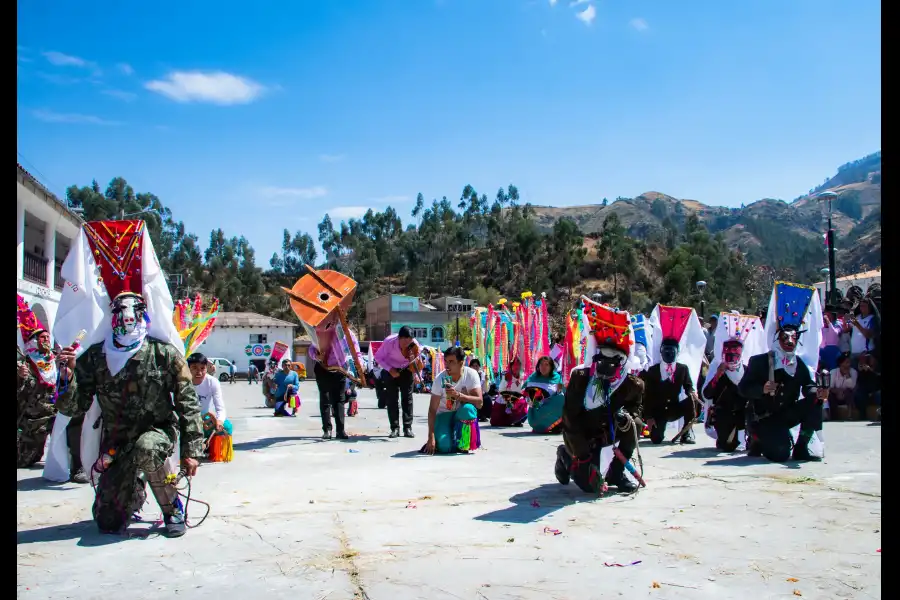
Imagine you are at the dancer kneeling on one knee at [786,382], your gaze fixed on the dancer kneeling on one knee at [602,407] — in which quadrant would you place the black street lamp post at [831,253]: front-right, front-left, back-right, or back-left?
back-right

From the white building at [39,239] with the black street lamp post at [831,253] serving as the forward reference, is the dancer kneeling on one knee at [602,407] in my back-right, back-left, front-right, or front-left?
front-right

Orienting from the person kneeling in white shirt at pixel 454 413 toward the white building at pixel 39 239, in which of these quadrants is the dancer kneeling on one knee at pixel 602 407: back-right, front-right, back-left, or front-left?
back-left

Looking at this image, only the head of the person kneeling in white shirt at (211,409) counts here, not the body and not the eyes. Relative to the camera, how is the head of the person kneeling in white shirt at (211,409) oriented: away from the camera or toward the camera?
toward the camera

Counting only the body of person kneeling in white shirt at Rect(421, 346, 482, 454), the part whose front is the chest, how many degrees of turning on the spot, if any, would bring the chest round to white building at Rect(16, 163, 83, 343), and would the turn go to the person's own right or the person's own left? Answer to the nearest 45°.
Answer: approximately 135° to the person's own right

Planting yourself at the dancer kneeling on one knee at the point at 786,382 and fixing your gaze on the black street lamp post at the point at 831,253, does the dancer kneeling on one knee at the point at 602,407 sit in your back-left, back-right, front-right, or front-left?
back-left

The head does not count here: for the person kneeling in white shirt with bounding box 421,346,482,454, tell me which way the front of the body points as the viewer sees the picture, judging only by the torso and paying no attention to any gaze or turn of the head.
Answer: toward the camera

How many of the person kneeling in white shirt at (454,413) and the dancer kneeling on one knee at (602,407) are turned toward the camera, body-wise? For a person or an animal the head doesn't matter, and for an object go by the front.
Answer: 2

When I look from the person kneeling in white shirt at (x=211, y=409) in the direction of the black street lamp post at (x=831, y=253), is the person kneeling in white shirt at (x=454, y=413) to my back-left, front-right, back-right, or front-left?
front-right

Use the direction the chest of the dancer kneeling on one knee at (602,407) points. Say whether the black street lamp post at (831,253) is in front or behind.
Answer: behind

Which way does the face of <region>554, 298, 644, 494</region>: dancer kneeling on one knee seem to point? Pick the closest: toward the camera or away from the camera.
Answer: toward the camera

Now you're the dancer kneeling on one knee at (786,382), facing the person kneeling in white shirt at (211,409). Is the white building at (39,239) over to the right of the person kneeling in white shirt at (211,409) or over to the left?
right

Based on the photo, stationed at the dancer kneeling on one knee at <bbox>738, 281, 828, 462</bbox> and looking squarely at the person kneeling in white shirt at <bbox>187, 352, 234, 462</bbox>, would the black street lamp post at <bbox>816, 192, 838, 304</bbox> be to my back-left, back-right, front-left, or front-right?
back-right

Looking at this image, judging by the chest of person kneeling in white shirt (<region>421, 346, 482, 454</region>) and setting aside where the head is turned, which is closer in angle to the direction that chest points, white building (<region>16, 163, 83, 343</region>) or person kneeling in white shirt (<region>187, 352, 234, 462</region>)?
the person kneeling in white shirt

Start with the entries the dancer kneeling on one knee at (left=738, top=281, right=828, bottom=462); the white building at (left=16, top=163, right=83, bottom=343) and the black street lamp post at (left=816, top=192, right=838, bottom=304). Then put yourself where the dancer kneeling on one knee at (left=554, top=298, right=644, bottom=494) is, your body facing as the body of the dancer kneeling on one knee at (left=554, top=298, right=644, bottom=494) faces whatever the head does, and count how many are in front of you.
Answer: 0

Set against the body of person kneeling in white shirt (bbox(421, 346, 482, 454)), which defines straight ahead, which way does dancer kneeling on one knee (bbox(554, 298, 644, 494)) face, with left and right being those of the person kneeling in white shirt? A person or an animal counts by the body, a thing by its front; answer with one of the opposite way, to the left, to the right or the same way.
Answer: the same way

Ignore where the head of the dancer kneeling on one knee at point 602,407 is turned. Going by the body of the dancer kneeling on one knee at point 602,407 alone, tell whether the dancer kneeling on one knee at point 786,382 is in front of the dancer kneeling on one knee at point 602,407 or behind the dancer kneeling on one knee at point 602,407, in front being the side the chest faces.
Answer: behind

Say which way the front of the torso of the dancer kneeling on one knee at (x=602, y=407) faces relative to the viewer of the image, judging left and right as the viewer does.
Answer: facing the viewer
